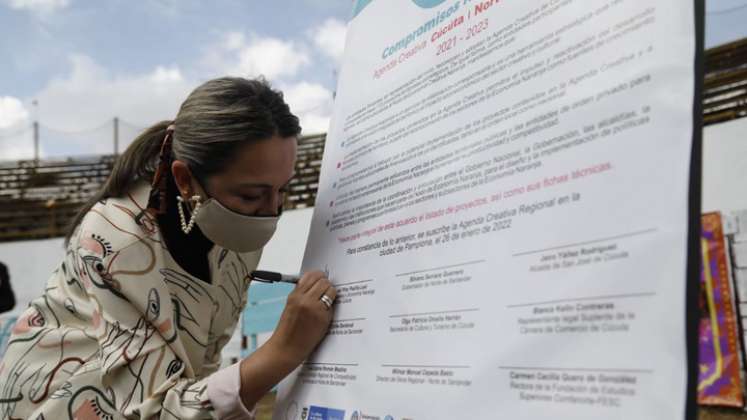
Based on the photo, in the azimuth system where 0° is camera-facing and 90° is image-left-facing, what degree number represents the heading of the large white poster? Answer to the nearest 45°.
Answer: approximately 45°
